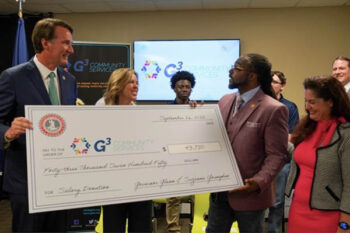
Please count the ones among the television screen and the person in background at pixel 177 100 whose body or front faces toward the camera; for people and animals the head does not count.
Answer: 2

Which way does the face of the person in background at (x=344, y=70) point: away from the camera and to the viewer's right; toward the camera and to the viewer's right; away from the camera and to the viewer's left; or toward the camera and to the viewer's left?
toward the camera and to the viewer's left

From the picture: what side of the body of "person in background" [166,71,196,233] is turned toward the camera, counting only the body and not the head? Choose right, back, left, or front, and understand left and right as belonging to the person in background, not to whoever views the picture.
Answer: front

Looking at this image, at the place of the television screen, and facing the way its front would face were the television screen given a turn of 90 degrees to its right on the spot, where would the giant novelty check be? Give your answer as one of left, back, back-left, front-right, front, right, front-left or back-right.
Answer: left

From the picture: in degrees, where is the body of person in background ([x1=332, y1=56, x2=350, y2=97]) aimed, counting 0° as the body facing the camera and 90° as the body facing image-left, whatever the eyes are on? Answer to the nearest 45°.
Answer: approximately 45°

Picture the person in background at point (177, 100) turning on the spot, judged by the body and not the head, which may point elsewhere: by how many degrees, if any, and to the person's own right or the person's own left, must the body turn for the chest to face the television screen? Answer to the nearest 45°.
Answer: approximately 180°

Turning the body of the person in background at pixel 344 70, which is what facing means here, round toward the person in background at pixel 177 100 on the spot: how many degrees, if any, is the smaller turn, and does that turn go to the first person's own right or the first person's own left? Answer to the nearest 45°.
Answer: approximately 45° to the first person's own right

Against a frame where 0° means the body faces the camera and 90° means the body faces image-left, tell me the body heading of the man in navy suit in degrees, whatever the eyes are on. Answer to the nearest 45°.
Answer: approximately 315°

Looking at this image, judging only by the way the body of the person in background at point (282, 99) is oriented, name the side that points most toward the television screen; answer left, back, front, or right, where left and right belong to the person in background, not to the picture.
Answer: right

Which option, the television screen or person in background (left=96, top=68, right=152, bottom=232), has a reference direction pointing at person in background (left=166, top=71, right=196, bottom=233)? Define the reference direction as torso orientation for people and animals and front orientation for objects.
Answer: the television screen

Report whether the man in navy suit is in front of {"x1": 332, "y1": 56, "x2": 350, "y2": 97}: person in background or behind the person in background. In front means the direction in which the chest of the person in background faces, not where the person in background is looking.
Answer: in front

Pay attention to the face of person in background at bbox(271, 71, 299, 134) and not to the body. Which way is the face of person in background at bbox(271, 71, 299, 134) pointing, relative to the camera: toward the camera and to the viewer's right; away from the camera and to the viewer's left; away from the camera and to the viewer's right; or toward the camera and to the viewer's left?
toward the camera and to the viewer's left

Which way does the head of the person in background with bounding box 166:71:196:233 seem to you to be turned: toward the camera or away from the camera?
toward the camera

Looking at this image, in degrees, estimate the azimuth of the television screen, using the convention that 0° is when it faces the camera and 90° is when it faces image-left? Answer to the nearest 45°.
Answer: approximately 0°
